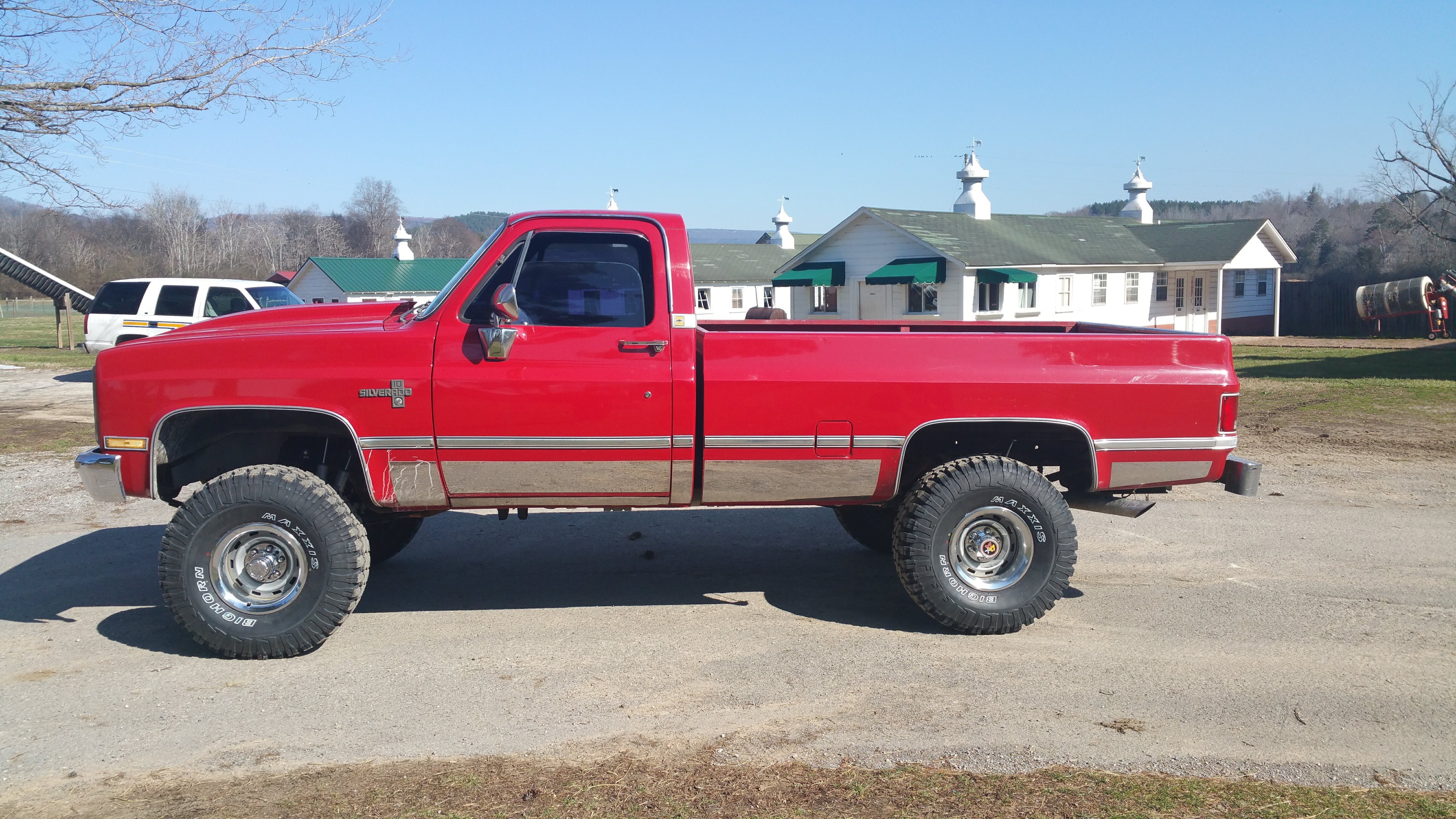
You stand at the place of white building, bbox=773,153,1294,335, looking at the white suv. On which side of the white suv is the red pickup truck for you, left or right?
left

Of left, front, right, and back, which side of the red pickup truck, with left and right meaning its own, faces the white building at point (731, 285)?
right

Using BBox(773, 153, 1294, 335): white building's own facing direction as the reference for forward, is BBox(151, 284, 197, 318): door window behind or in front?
in front

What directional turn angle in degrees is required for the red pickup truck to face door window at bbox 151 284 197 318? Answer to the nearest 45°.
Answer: approximately 45° to its right

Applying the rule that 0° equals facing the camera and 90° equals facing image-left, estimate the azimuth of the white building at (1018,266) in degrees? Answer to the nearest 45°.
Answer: approximately 45°

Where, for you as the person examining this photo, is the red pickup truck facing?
facing to the left of the viewer

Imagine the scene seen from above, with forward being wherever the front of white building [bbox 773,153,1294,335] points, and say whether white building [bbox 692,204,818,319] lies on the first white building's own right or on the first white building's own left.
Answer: on the first white building's own right

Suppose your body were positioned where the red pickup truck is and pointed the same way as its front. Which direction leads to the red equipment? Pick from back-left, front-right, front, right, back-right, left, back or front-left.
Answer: back-right
